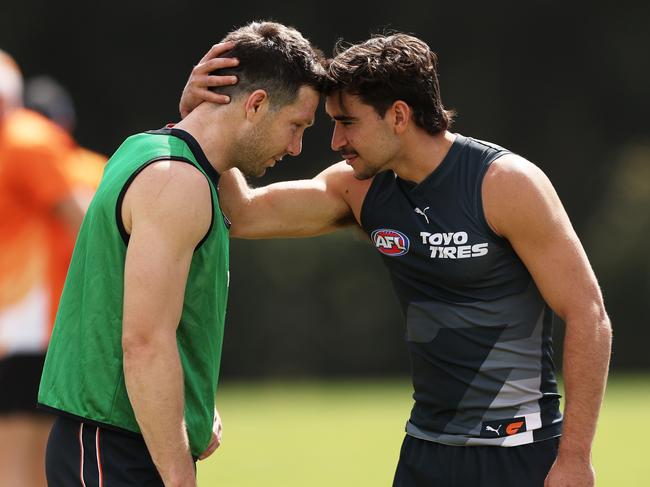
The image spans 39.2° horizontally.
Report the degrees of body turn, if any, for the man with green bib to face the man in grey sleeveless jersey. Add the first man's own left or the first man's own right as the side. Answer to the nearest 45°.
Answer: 0° — they already face them

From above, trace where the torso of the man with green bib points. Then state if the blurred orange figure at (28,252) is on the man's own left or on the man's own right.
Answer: on the man's own left

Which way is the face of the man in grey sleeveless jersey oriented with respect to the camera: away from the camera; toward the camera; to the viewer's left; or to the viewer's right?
to the viewer's left

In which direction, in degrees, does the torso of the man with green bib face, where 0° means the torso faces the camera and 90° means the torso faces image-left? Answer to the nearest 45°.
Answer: approximately 270°

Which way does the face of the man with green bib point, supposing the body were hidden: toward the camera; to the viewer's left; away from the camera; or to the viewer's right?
to the viewer's right

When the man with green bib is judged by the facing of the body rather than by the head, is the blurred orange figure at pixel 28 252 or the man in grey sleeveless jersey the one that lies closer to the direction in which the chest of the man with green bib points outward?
the man in grey sleeveless jersey

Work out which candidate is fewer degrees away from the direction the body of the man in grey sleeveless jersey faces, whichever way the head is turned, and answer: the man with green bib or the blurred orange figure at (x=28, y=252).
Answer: the man with green bib

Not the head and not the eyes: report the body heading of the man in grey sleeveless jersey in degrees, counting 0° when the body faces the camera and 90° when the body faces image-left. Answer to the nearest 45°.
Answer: approximately 45°

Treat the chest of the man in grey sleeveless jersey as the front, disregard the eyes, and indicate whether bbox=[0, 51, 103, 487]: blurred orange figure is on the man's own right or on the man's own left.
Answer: on the man's own right

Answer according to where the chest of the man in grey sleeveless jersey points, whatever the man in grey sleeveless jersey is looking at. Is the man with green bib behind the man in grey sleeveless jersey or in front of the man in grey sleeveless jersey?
in front

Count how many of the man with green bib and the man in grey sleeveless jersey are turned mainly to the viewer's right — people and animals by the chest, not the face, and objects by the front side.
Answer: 1
